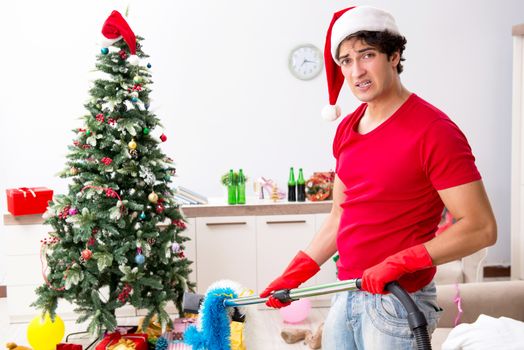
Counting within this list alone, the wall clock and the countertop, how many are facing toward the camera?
2

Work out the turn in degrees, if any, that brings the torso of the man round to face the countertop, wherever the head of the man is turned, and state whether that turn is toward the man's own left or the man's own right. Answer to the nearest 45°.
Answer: approximately 135° to the man's own right

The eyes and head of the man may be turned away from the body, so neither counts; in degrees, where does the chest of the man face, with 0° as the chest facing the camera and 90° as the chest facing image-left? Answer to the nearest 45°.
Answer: approximately 45°

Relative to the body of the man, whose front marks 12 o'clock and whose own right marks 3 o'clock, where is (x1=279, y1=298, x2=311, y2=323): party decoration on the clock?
The party decoration is roughly at 4 o'clock from the man.

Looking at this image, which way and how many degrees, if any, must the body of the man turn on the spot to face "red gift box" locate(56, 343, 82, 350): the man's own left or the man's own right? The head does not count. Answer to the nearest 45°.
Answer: approximately 90° to the man's own right

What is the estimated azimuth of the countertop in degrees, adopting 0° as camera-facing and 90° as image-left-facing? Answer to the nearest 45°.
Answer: approximately 0°
